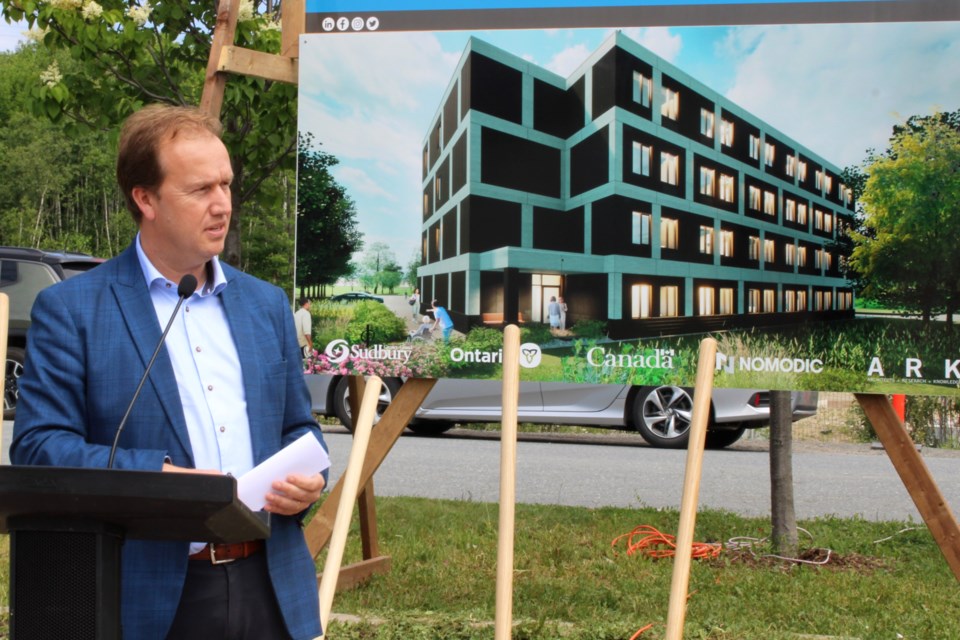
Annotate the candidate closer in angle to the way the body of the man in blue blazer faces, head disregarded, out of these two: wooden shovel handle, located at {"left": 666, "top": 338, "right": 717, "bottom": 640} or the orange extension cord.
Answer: the wooden shovel handle

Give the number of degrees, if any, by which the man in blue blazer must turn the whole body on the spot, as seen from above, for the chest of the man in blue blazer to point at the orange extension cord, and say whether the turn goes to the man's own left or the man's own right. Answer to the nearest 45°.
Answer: approximately 90° to the man's own left

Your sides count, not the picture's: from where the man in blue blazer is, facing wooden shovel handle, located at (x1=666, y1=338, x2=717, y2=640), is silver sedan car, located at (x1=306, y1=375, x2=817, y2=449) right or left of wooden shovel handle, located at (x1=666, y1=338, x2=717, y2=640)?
left

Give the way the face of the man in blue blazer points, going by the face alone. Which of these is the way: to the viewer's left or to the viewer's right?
to the viewer's right

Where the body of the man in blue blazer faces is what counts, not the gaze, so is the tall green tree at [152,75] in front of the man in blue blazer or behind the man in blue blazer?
behind

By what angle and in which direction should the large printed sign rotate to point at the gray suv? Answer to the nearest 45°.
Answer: approximately 135° to its right
